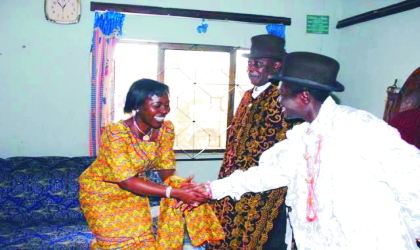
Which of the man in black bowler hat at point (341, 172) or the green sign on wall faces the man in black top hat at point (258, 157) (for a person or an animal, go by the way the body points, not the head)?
the green sign on wall

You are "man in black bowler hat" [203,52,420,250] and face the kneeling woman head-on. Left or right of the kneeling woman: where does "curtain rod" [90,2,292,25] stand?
right

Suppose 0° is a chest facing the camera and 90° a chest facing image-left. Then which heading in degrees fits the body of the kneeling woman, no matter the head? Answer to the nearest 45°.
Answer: approximately 315°

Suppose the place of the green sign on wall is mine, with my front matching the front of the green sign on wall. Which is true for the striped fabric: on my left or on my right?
on my right

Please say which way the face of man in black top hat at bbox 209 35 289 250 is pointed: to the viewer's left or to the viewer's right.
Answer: to the viewer's left

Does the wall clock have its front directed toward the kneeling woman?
yes

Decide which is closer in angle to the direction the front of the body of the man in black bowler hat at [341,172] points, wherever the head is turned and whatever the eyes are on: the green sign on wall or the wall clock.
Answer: the wall clock

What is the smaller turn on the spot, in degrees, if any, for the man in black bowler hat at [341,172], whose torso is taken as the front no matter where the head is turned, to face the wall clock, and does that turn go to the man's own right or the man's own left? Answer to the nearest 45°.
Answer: approximately 90° to the man's own right

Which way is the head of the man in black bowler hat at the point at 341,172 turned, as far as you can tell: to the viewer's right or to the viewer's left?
to the viewer's left

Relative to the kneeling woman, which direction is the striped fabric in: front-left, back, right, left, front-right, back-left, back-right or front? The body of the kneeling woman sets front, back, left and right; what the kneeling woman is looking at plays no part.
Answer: back-left

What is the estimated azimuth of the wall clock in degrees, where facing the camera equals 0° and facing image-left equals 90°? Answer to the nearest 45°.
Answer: approximately 0°
